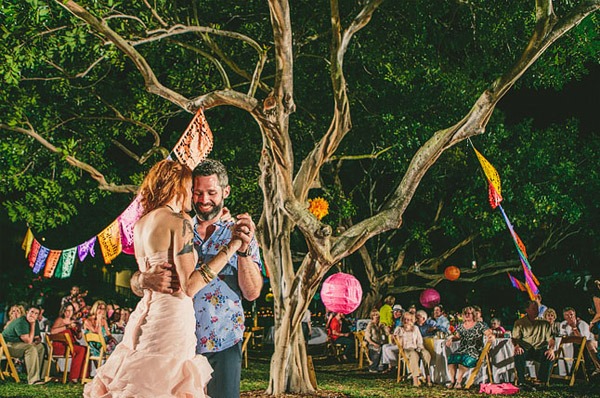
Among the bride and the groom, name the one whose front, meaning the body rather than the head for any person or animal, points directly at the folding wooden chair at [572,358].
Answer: the bride

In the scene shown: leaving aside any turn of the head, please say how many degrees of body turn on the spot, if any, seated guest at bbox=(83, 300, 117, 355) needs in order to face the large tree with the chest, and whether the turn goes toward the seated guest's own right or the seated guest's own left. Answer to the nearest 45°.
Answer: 0° — they already face it

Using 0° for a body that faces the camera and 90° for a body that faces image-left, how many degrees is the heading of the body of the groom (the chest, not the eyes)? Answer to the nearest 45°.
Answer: approximately 45°

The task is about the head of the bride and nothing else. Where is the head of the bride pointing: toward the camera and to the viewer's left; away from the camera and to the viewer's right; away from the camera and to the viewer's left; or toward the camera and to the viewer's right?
away from the camera and to the viewer's right

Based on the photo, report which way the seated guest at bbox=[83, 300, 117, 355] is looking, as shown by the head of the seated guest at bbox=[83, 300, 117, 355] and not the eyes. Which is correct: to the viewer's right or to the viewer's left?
to the viewer's right

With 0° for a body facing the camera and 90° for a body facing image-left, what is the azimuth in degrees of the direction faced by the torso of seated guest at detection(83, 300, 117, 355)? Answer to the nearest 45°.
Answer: approximately 315°

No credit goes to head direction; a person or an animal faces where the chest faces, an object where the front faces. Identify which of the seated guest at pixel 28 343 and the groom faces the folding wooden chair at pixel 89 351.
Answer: the seated guest

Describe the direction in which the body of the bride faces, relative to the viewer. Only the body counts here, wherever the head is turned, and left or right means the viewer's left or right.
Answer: facing away from the viewer and to the right of the viewer
